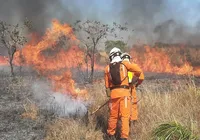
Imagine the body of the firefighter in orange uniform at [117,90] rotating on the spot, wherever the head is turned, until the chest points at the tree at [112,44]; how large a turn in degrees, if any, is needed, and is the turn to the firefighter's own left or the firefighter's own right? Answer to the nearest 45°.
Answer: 0° — they already face it

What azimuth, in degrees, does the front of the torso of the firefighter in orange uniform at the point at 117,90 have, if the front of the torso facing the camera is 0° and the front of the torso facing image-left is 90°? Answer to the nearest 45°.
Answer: approximately 180°
